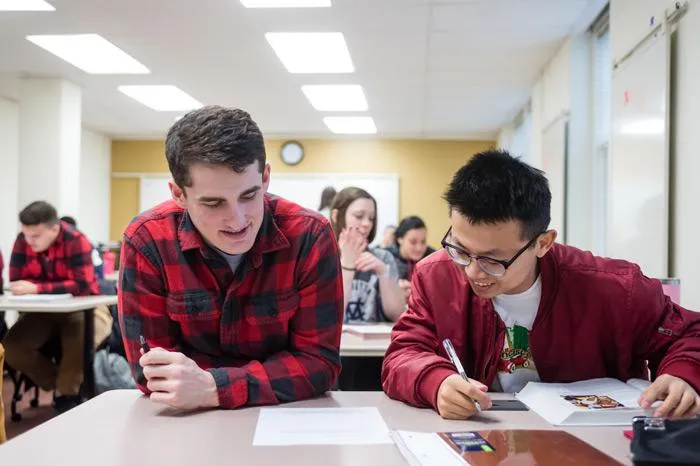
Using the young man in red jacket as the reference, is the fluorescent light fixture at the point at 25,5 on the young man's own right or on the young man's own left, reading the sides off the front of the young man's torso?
on the young man's own right

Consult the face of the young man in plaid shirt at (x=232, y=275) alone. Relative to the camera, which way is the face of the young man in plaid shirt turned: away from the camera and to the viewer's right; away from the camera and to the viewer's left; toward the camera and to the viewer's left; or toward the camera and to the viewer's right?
toward the camera and to the viewer's right

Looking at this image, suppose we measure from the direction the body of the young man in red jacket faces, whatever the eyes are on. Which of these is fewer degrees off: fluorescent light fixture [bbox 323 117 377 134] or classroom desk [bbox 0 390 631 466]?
the classroom desk

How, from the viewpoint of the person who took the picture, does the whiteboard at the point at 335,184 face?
facing the viewer

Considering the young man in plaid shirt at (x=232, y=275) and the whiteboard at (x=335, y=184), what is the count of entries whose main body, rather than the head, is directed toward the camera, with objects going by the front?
2

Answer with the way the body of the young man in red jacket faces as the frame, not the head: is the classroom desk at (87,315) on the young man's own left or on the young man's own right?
on the young man's own right

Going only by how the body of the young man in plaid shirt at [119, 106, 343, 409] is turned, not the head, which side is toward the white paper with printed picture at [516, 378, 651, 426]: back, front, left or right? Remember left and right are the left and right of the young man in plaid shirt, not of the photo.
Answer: left

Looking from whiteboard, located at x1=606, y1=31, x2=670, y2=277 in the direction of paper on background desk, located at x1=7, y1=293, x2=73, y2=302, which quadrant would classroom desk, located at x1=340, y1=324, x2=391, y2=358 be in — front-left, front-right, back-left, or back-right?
front-left

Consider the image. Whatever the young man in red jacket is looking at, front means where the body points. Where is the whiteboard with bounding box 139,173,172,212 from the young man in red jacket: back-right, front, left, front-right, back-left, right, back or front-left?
right

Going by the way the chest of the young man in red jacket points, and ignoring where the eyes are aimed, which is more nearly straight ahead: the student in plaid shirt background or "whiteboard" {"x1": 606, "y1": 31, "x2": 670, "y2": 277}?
the student in plaid shirt background

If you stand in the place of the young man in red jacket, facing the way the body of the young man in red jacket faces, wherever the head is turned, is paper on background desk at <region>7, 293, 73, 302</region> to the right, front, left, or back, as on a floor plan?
right

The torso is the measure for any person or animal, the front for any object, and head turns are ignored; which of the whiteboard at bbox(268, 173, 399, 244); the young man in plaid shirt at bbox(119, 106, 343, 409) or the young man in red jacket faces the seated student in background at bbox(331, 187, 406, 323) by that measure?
the whiteboard

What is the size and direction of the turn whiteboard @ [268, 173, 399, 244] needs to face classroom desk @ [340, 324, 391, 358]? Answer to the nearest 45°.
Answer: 0° — it already faces it

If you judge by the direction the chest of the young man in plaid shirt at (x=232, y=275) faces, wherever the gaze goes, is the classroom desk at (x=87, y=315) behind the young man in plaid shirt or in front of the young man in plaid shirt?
behind

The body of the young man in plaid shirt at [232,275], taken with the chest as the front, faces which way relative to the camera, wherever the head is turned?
toward the camera

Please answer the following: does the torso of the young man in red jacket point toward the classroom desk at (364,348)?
no
